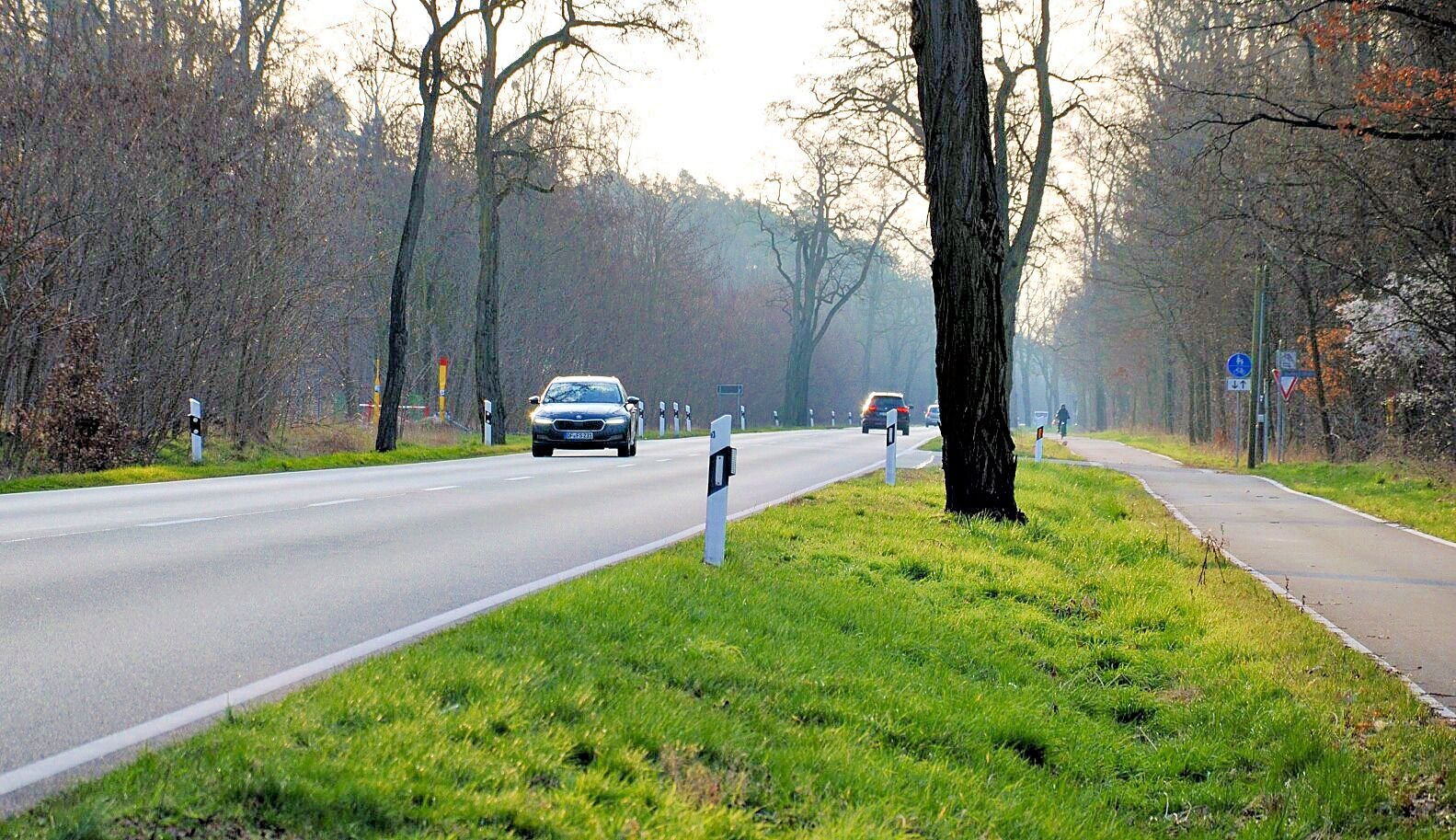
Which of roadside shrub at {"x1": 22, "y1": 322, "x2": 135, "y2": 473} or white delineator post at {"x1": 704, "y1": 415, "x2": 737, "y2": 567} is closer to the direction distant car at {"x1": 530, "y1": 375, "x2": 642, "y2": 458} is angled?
the white delineator post

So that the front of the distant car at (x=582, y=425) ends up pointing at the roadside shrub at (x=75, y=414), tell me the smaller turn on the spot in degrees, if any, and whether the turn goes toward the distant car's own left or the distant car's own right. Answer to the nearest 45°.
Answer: approximately 45° to the distant car's own right

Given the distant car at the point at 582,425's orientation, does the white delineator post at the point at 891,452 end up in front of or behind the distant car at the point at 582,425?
in front

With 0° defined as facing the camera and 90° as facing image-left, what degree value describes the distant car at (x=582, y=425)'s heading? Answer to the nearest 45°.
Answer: approximately 0°

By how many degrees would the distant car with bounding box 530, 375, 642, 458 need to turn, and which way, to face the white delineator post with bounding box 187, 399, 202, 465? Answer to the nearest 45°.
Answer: approximately 45° to its right

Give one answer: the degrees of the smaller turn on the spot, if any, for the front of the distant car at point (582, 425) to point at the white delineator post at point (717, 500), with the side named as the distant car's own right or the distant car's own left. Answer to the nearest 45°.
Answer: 0° — it already faces it

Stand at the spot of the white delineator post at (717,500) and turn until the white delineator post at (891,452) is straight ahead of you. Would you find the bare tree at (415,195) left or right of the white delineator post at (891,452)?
left
